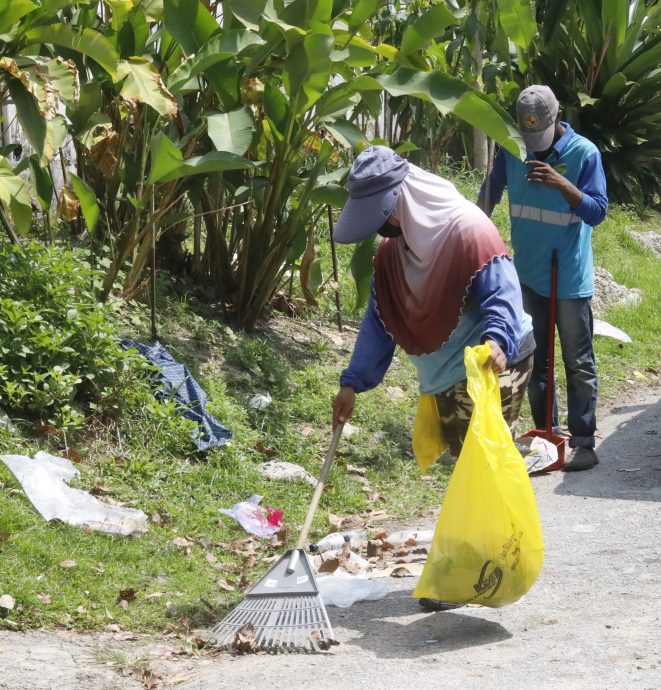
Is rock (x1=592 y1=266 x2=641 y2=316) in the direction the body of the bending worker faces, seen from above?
no

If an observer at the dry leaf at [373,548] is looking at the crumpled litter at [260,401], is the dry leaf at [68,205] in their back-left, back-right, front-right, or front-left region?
front-left

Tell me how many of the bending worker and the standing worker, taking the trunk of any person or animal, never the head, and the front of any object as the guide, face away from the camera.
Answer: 0

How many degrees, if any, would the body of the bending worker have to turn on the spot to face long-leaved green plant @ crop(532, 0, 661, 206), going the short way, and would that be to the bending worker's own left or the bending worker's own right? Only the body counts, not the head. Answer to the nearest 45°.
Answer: approximately 135° to the bending worker's own right

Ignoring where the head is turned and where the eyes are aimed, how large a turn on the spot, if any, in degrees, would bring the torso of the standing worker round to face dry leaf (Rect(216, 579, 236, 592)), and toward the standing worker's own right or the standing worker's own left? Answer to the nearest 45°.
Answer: approximately 45° to the standing worker's own right

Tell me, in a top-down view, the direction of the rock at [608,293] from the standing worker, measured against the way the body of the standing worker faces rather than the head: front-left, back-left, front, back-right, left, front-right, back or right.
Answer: back

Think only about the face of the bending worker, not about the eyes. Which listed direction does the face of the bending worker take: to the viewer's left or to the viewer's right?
to the viewer's left

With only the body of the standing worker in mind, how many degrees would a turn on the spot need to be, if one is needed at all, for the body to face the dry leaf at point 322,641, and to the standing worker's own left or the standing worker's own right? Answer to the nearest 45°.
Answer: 0° — they already face it

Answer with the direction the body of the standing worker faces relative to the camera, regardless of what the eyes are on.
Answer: toward the camera

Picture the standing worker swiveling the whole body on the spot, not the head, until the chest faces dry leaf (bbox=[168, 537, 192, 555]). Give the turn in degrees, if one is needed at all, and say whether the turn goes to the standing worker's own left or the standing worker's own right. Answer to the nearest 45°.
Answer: approximately 45° to the standing worker's own right

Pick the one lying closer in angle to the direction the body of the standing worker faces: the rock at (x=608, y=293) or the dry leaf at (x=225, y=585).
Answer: the dry leaf

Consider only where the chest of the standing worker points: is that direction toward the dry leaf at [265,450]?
no

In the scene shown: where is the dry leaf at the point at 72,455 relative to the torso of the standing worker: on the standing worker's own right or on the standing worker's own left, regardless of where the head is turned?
on the standing worker's own right

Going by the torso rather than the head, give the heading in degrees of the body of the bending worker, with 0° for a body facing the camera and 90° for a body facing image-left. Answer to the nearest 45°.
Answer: approximately 45°
